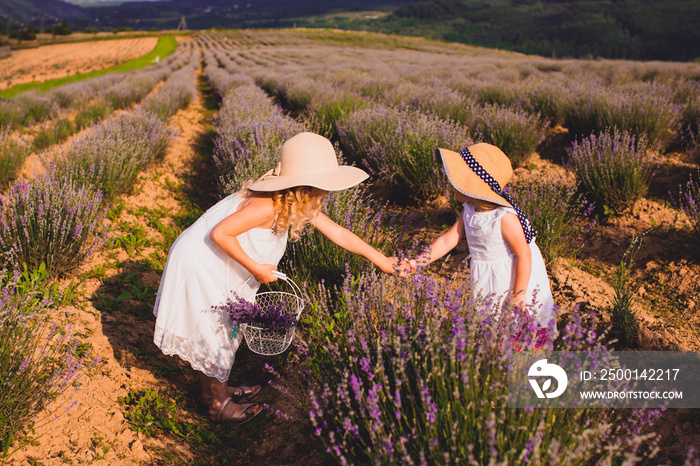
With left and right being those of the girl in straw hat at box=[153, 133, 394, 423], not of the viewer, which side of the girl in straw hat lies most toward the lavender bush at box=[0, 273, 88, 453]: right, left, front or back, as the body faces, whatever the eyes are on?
back

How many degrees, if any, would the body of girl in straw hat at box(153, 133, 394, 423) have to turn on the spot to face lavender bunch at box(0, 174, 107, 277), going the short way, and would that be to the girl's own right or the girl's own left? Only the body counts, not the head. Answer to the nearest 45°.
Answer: approximately 135° to the girl's own left

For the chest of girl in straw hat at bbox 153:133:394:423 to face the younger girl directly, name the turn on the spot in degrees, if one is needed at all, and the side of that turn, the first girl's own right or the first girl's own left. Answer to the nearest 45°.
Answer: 0° — they already face them

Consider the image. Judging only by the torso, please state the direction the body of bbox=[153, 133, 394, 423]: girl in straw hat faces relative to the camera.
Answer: to the viewer's right

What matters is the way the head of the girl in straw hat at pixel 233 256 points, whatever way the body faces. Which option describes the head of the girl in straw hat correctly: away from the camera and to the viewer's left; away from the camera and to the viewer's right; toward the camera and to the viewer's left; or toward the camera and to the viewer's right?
away from the camera and to the viewer's right

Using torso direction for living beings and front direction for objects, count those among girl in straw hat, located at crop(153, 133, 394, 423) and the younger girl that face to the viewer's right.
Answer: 1

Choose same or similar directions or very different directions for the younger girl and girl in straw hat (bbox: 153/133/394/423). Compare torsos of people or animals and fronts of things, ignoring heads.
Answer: very different directions

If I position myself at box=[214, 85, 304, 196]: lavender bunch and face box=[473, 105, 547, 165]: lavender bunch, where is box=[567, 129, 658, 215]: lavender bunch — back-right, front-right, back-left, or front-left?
front-right

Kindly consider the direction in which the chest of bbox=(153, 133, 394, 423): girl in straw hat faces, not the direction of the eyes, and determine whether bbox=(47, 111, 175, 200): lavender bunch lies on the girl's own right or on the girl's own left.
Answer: on the girl's own left
